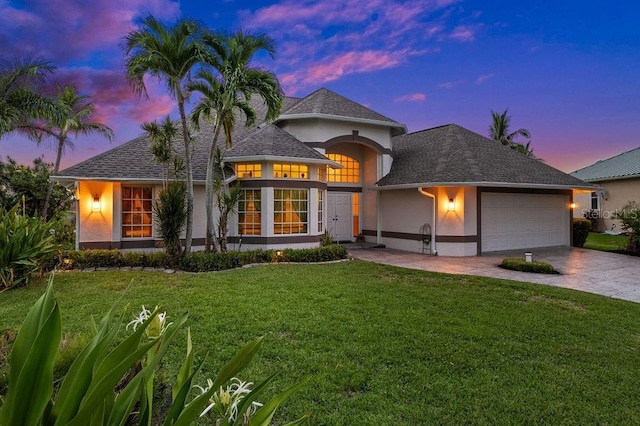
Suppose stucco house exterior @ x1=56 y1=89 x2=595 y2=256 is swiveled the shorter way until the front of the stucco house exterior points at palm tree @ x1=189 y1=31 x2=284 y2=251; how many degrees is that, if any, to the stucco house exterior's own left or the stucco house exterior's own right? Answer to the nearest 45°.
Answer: approximately 45° to the stucco house exterior's own right

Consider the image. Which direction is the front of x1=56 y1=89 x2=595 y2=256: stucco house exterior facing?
toward the camera

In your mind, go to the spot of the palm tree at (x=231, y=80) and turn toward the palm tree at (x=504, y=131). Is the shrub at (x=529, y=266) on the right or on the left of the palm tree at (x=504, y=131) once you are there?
right

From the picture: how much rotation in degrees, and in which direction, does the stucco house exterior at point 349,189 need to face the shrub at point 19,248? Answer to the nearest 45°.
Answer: approximately 45° to its right

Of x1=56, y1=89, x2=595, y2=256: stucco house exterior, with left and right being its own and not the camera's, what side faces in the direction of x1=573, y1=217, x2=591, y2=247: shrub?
left

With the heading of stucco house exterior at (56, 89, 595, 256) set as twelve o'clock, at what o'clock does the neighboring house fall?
The neighboring house is roughly at 8 o'clock from the stucco house exterior.

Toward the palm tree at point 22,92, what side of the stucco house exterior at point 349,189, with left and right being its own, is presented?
right

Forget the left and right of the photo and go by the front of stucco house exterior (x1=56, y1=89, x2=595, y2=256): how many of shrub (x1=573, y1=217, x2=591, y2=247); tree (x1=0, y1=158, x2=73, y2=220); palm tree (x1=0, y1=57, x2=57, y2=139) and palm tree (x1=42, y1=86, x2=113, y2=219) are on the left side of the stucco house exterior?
1

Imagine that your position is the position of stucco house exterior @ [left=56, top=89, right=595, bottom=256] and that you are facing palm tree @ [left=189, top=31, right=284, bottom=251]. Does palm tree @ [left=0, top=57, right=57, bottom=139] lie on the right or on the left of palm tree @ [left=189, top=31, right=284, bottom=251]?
right

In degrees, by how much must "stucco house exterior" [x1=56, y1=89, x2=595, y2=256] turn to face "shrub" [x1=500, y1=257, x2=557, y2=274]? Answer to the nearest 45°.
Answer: approximately 45° to its left

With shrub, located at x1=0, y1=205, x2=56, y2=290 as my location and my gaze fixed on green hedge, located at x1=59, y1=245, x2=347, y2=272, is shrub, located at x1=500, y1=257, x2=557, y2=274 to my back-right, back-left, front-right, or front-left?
front-right

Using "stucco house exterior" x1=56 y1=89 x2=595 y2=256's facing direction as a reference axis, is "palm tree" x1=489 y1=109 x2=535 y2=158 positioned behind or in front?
behind

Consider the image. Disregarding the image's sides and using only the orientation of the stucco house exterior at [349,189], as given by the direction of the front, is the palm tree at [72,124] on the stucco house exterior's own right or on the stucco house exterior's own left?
on the stucco house exterior's own right

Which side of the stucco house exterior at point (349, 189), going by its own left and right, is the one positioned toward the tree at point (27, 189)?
right
